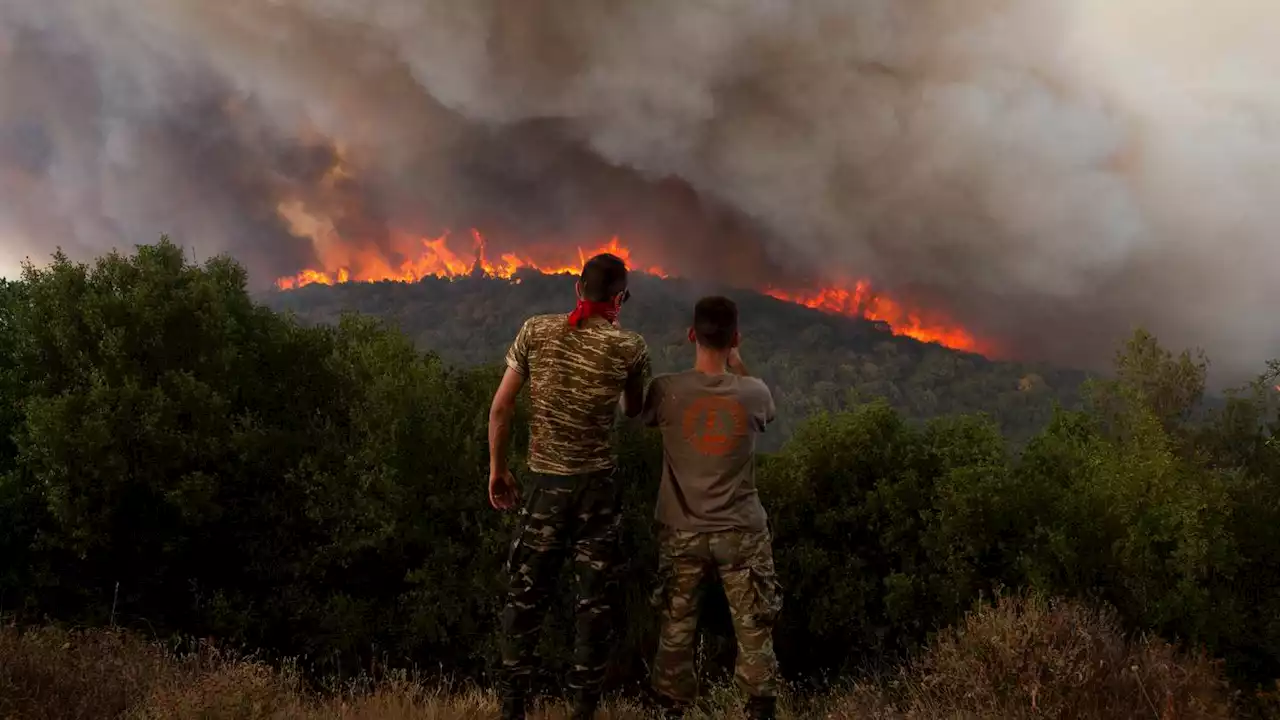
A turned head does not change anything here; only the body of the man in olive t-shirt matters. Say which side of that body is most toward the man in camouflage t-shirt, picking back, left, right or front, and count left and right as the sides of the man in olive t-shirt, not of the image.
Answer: left

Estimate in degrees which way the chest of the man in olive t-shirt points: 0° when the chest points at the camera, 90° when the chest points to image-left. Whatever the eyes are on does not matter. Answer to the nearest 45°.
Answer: approximately 180°

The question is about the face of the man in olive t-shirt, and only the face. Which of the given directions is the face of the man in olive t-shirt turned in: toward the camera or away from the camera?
away from the camera
